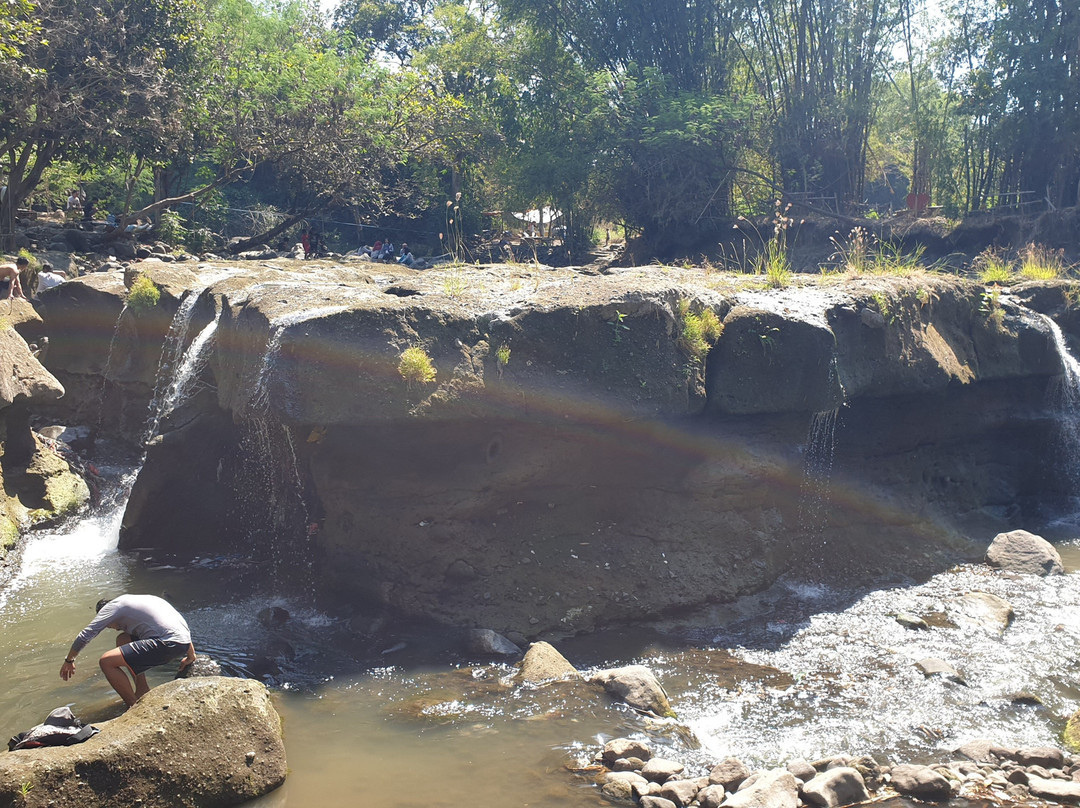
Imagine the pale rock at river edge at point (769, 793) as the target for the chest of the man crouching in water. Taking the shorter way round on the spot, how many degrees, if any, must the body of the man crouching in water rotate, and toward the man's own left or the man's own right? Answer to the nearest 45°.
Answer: approximately 135° to the man's own left

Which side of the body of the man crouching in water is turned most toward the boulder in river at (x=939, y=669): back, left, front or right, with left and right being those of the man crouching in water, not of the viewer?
back

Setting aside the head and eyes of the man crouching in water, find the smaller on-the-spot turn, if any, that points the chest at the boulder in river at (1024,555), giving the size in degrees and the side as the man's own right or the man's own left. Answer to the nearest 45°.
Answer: approximately 180°

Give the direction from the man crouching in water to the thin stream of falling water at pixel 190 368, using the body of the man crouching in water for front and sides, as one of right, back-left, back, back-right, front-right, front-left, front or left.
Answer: right

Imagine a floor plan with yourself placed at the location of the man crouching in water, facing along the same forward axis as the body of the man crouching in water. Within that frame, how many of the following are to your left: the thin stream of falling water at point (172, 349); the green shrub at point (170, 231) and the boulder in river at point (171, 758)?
1

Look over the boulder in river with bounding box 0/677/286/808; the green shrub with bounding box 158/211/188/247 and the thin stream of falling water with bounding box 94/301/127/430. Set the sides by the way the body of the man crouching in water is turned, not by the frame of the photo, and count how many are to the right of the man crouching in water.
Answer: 2

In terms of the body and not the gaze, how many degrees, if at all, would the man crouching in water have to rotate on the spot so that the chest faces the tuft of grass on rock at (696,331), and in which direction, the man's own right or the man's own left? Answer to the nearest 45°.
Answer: approximately 180°

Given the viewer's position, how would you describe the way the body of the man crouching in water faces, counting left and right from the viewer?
facing to the left of the viewer

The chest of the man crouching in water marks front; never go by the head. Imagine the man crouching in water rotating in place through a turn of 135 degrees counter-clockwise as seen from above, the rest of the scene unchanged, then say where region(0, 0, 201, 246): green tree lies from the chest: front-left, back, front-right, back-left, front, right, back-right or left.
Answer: back-left

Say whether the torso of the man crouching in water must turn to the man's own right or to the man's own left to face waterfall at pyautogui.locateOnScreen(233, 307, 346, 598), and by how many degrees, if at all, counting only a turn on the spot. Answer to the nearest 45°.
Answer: approximately 135° to the man's own right

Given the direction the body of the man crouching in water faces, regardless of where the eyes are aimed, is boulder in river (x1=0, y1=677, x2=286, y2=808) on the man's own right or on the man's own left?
on the man's own left

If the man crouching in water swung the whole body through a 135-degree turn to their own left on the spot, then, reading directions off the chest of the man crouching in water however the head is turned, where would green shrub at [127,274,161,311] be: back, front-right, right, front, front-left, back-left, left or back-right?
back-left

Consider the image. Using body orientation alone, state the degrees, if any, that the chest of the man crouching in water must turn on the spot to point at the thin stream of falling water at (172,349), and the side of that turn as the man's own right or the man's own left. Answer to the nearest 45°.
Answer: approximately 90° to the man's own right

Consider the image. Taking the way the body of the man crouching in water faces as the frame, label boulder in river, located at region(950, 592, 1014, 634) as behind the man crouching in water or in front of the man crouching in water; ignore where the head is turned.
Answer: behind

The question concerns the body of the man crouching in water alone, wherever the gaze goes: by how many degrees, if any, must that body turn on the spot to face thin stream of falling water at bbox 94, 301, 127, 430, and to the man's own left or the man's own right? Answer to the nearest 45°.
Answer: approximately 90° to the man's own right

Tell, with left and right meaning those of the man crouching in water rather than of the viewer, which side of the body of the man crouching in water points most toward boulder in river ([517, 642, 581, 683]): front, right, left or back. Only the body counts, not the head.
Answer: back
